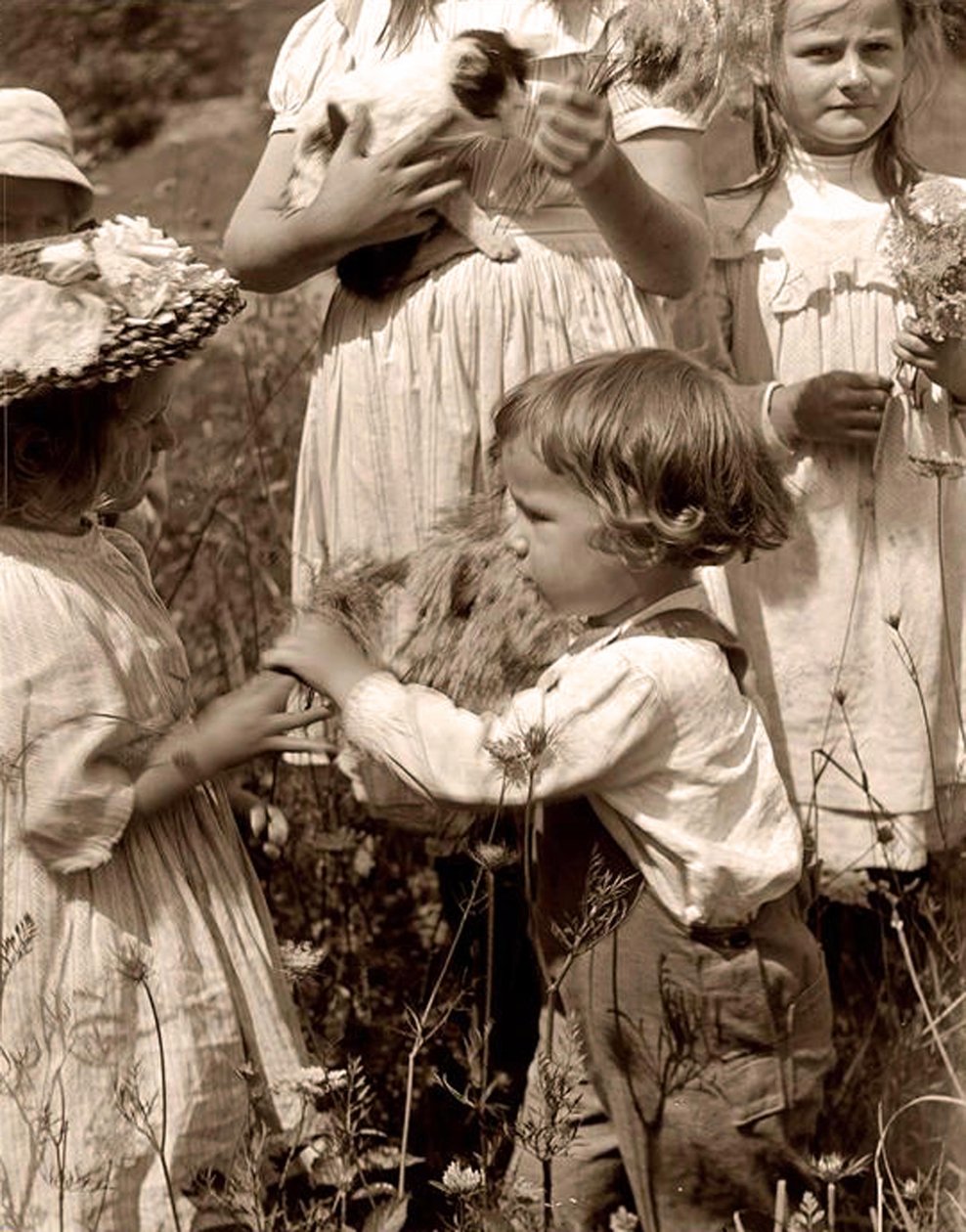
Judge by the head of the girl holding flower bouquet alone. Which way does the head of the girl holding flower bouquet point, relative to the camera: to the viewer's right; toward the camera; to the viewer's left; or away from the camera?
toward the camera

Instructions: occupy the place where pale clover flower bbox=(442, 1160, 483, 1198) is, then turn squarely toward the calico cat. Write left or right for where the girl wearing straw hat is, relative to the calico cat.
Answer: left

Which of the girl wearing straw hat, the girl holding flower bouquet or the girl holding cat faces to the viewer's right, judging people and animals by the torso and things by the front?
the girl wearing straw hat

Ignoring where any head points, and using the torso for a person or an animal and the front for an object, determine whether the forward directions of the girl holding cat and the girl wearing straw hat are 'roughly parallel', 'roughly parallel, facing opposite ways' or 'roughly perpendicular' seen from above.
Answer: roughly perpendicular

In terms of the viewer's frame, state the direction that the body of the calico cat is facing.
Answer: to the viewer's right

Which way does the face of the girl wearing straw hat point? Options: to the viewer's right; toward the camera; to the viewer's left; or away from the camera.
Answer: to the viewer's right

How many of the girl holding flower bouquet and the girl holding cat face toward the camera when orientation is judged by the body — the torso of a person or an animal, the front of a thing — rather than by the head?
2

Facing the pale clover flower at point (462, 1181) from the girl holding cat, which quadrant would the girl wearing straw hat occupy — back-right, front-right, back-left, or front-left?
front-right

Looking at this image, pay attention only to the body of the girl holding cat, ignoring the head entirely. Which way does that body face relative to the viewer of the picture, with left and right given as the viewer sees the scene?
facing the viewer

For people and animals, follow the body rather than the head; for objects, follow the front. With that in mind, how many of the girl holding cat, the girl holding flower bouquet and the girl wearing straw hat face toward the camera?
2

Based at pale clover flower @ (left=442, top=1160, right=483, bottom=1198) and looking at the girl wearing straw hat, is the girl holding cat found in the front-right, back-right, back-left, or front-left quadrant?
front-right

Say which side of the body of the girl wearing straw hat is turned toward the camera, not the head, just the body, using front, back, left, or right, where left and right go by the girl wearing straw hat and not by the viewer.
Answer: right

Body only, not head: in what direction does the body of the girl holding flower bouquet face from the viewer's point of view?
toward the camera

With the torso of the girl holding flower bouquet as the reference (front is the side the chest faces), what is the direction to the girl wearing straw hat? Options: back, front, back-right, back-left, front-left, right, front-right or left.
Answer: front-right
